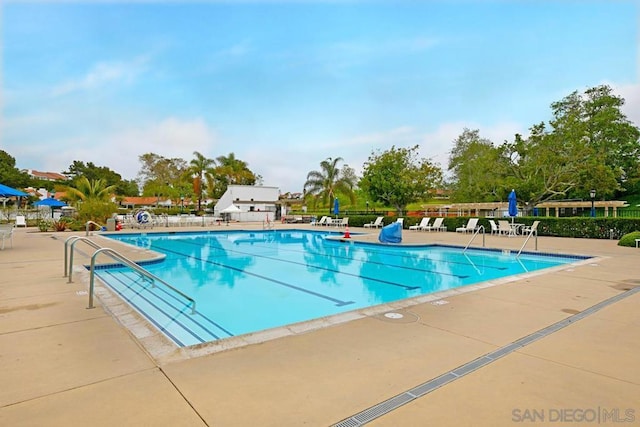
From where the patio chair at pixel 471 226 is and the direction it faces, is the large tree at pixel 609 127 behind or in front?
behind

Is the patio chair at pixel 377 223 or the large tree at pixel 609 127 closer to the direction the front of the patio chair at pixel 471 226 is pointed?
the patio chair

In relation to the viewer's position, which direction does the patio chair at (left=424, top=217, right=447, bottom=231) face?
facing the viewer and to the left of the viewer

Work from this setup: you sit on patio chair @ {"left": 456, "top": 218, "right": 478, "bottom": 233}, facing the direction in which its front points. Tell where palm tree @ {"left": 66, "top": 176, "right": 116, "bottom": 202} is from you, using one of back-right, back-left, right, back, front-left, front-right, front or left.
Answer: front-right

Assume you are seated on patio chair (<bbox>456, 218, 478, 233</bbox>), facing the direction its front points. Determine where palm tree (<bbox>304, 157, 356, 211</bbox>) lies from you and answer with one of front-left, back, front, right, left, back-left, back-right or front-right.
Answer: right

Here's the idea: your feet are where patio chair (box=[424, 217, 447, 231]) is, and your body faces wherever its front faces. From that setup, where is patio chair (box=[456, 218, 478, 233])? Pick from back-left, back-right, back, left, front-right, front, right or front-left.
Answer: left

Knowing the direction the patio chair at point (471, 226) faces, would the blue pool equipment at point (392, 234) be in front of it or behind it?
in front

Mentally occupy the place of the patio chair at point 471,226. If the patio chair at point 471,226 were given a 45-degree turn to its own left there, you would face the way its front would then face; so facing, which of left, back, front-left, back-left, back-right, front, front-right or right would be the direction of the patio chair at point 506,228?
front-left

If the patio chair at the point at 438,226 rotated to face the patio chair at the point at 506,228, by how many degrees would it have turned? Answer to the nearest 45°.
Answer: approximately 90° to its left

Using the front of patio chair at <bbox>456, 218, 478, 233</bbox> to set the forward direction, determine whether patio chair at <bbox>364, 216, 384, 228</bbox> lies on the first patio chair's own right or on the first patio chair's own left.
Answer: on the first patio chair's own right

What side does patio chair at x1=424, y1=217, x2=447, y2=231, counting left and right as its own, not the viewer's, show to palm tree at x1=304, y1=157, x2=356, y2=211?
right

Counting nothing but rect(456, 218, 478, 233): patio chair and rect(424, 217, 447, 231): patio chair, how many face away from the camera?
0
